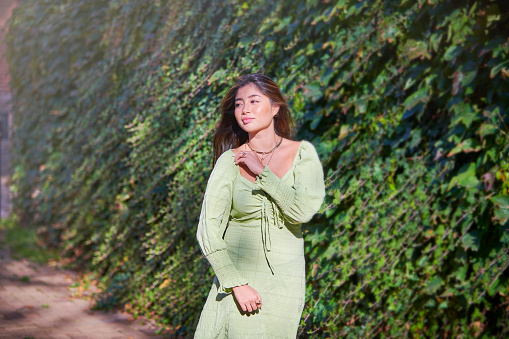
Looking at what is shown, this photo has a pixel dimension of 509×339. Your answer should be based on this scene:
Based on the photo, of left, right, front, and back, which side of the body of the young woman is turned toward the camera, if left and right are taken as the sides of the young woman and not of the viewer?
front
